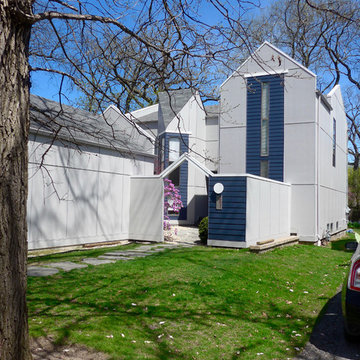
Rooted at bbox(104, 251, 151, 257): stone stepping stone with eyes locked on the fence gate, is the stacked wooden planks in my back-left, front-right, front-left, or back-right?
front-right

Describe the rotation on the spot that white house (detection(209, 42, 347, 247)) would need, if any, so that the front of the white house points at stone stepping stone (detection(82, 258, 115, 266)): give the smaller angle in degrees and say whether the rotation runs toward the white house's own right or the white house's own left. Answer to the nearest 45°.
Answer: approximately 45° to the white house's own right

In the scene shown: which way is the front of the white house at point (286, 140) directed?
toward the camera

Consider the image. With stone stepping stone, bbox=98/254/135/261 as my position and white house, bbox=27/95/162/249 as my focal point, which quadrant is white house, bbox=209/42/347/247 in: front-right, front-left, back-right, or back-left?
front-right

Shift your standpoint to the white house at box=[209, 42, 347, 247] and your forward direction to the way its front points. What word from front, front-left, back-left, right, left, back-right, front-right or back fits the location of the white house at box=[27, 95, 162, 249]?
front-right

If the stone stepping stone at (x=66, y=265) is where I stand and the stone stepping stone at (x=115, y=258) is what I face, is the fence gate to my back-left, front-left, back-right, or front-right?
front-left

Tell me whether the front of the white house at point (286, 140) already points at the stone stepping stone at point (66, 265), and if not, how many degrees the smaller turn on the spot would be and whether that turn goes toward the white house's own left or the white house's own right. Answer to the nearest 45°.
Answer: approximately 45° to the white house's own right

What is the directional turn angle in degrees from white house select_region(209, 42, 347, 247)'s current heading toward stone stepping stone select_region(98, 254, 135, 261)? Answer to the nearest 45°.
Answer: approximately 45° to its right

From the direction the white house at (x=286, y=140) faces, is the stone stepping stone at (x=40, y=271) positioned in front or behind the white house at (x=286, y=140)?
in front

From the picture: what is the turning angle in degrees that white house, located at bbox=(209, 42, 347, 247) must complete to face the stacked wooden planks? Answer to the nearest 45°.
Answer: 0° — it already faces it

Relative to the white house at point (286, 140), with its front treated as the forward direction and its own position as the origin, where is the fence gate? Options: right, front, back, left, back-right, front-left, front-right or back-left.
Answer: front-right
